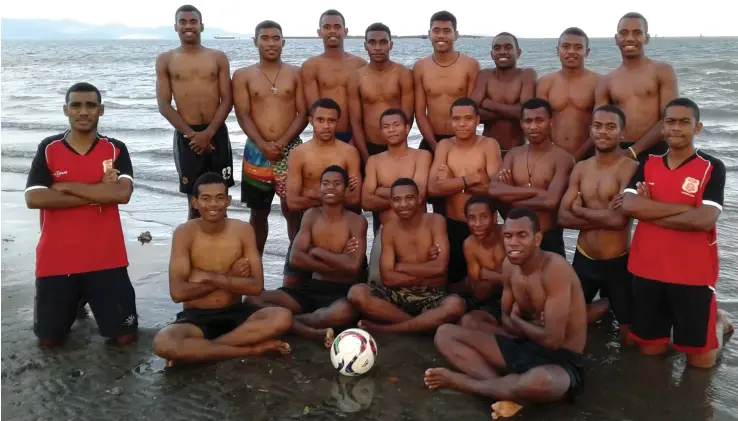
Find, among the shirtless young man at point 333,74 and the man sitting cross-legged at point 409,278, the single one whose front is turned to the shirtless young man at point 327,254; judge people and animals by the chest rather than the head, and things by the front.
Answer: the shirtless young man at point 333,74

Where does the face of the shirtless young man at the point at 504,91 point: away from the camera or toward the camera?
toward the camera

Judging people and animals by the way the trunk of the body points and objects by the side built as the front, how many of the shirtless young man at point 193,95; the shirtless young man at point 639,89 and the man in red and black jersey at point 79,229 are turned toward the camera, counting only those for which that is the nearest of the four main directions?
3

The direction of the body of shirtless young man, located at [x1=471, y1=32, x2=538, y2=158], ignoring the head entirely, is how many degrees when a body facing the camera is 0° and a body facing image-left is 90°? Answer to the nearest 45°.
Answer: approximately 0°

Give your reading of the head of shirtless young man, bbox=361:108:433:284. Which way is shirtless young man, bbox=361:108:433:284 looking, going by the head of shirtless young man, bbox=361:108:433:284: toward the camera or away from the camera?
toward the camera

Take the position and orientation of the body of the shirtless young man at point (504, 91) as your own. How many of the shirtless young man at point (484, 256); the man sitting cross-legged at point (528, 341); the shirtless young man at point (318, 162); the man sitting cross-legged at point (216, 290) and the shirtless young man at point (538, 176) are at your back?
0

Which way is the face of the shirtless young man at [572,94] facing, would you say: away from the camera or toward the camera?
toward the camera

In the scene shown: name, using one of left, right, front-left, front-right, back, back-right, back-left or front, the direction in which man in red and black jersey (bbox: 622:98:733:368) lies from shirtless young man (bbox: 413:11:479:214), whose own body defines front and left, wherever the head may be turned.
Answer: front-left

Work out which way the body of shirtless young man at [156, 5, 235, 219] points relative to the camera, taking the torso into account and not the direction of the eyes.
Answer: toward the camera

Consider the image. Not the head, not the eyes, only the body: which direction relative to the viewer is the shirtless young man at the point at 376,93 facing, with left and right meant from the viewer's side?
facing the viewer

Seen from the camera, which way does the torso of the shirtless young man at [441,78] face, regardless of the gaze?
toward the camera

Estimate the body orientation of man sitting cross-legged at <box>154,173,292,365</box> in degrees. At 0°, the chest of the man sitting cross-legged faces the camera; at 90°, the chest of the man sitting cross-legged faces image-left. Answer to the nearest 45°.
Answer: approximately 0°

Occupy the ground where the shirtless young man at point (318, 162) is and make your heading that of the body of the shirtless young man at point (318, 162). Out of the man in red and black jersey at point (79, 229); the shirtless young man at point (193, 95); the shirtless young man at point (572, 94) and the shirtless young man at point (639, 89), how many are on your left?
2

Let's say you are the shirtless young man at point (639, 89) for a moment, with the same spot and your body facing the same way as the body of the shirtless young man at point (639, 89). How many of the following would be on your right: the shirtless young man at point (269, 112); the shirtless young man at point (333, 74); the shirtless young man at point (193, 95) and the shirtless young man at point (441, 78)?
4

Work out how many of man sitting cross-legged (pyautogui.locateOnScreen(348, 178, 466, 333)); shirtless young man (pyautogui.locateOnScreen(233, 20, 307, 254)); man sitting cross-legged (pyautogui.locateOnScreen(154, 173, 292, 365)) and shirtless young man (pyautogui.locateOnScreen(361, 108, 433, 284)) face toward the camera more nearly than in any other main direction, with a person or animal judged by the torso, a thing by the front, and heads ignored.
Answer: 4

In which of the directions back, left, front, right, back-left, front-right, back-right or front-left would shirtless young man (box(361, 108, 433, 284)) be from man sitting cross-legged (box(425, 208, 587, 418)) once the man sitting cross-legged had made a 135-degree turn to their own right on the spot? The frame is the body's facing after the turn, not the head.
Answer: front-left

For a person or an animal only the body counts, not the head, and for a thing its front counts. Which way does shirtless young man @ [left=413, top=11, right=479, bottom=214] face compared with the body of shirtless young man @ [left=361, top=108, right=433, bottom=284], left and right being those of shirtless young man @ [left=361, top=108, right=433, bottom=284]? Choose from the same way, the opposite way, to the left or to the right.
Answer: the same way

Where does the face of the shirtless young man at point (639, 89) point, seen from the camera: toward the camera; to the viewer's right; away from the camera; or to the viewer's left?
toward the camera

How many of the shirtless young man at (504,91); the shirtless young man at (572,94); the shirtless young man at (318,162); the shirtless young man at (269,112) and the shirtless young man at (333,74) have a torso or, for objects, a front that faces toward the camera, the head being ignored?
5
